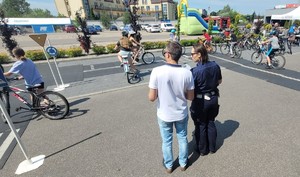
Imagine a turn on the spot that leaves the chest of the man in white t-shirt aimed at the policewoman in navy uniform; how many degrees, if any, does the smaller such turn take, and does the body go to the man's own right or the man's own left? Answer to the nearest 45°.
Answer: approximately 45° to the man's own right

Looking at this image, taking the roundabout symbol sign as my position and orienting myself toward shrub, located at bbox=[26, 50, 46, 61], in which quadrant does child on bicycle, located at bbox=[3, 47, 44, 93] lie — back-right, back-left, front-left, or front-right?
back-left

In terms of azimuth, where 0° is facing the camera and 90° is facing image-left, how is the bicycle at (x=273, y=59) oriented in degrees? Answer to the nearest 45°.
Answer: approximately 135°

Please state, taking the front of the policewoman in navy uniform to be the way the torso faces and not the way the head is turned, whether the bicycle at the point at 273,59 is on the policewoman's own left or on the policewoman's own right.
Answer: on the policewoman's own right

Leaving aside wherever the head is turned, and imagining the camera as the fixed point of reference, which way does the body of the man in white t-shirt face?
away from the camera

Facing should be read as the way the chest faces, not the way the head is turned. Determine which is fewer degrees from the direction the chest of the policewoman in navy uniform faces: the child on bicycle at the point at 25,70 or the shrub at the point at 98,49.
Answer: the shrub

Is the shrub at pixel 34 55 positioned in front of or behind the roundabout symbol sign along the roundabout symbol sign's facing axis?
behind

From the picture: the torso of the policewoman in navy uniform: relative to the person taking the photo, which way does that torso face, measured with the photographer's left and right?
facing away from the viewer and to the left of the viewer

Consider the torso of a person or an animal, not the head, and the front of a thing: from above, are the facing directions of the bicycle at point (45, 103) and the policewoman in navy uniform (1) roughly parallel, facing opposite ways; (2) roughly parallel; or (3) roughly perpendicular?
roughly perpendicular

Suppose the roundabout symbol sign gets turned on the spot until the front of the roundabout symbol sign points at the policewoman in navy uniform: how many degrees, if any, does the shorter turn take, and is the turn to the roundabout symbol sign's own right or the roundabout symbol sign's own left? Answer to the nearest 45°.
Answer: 0° — it already faces them

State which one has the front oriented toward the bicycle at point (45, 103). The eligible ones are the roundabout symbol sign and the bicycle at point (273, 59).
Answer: the roundabout symbol sign
